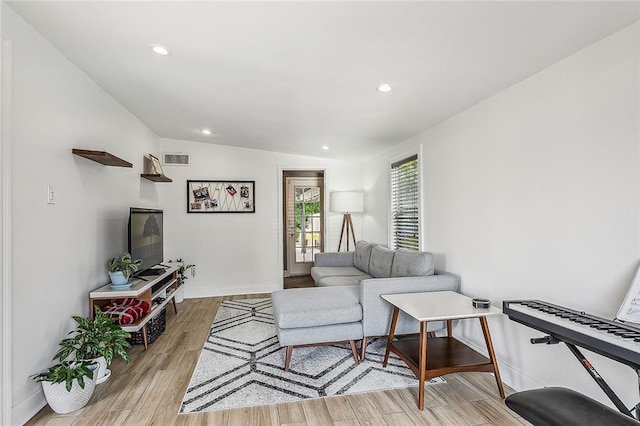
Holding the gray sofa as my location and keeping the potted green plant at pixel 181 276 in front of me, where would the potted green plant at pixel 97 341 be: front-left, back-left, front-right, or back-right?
front-left

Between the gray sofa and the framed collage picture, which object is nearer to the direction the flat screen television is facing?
the gray sofa

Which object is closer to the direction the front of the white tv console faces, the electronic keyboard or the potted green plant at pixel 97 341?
the electronic keyboard

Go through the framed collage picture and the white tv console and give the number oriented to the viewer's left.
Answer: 0

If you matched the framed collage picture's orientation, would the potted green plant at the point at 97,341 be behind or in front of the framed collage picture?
in front

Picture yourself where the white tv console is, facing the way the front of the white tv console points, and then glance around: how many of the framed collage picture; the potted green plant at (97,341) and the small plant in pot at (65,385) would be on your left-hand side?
1

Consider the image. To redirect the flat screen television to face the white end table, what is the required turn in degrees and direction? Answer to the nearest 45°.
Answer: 0° — it already faces it

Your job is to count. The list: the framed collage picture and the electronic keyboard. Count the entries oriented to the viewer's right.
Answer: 0

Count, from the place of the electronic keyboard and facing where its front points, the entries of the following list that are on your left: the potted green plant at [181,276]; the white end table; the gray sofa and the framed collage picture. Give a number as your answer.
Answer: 0

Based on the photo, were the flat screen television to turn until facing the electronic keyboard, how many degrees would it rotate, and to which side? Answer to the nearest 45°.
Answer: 0° — it already faces it

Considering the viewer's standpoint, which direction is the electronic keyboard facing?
facing the viewer and to the left of the viewer

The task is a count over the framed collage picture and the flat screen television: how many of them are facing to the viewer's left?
0

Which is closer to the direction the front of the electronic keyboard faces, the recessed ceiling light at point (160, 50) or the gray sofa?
the recessed ceiling light

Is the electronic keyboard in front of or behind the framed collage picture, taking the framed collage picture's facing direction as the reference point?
in front

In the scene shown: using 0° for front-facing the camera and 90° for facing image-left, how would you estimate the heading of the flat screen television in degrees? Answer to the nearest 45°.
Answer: approximately 315°

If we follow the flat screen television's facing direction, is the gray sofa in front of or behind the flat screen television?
in front

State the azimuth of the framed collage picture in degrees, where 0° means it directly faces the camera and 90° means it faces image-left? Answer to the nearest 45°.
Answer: approximately 0°

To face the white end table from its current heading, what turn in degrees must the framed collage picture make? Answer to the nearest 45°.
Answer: approximately 45° to its left

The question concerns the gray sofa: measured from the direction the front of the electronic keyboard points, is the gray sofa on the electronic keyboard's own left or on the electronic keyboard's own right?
on the electronic keyboard's own right

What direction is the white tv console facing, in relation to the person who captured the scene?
facing the viewer and to the right of the viewer
